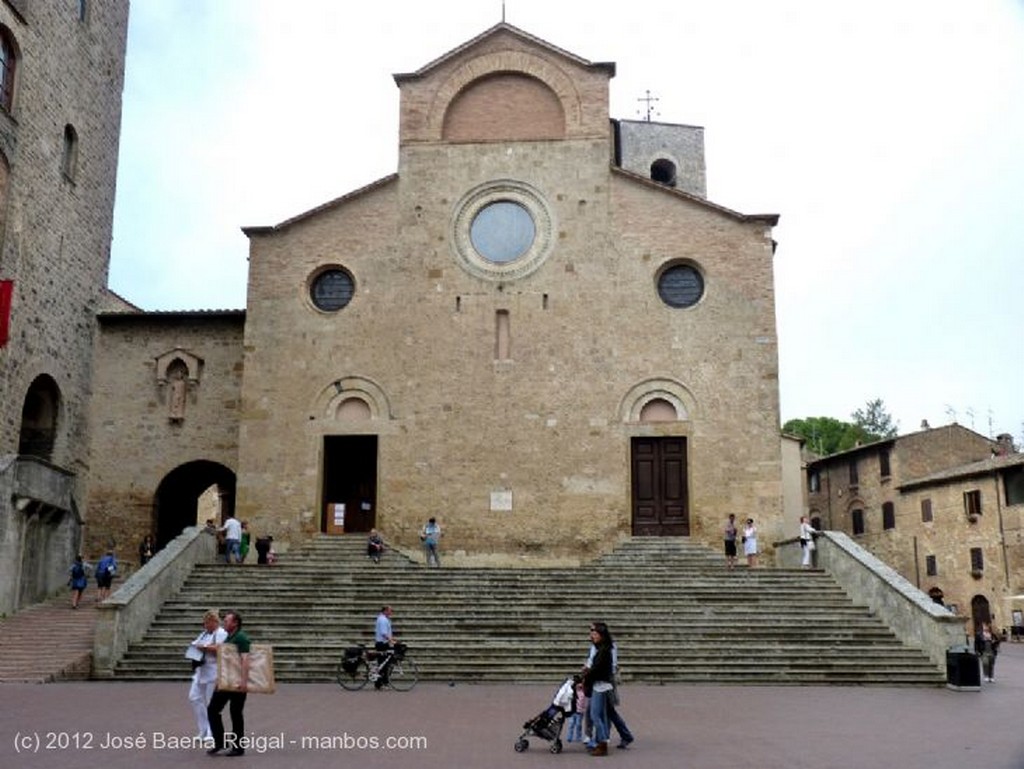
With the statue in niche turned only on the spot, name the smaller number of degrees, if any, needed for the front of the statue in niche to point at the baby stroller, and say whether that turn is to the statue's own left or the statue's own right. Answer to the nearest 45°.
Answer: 0° — it already faces it

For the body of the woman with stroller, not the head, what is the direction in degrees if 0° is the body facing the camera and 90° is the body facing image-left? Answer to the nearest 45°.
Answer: approximately 90°

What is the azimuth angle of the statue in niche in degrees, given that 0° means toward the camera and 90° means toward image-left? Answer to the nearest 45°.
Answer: approximately 0°

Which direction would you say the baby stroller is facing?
to the viewer's left

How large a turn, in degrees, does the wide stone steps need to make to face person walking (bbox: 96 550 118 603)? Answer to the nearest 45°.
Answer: approximately 90° to its right

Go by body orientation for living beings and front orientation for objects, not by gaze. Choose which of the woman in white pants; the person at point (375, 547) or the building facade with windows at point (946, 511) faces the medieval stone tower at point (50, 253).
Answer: the building facade with windows

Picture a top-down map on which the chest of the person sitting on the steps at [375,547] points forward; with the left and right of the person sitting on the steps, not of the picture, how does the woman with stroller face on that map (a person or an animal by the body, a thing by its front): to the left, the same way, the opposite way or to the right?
to the right
